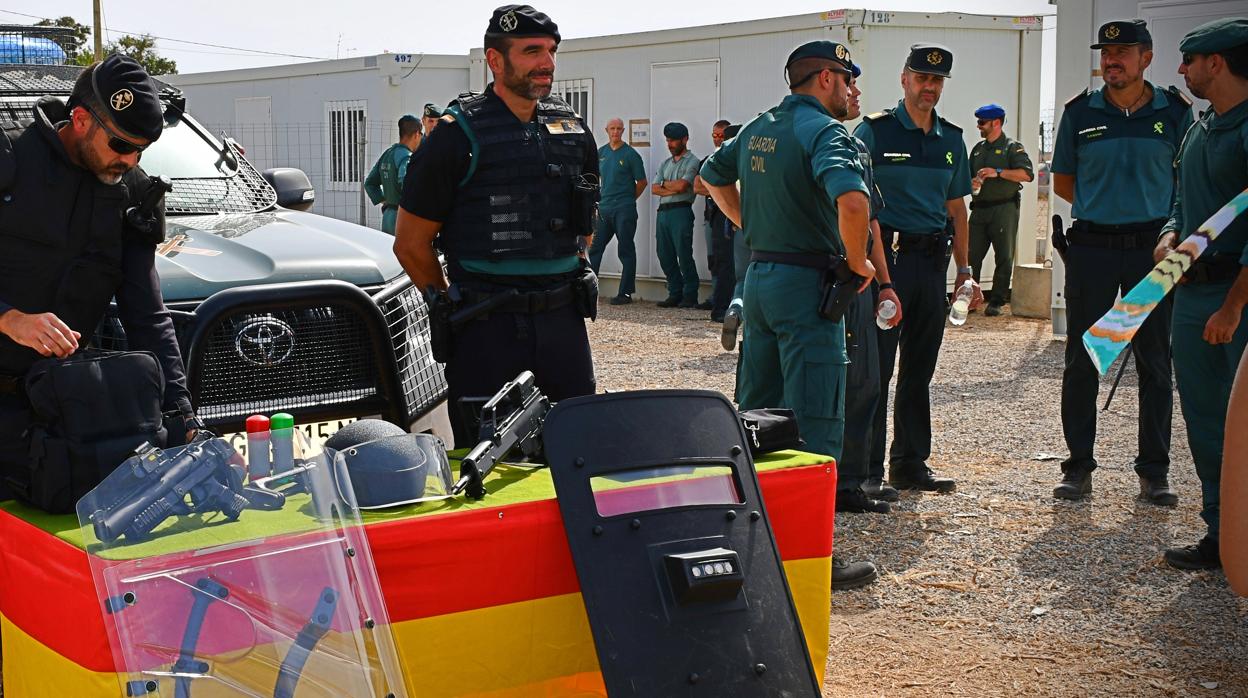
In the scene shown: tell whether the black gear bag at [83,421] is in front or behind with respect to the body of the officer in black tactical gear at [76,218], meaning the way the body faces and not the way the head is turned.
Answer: in front

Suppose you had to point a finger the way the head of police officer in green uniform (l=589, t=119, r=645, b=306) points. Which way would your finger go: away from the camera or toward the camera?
toward the camera

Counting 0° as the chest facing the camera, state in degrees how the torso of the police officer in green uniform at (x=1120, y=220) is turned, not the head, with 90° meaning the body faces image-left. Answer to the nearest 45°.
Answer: approximately 0°

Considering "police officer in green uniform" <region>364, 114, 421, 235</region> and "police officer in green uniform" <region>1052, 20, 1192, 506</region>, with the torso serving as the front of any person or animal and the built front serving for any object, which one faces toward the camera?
"police officer in green uniform" <region>1052, 20, 1192, 506</region>

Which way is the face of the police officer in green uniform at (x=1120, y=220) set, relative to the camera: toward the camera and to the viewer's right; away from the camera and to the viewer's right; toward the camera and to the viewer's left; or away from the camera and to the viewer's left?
toward the camera and to the viewer's left

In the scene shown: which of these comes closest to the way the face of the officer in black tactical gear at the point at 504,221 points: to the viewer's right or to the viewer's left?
to the viewer's right

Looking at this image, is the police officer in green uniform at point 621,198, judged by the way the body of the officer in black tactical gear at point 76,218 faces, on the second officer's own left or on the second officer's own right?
on the second officer's own left

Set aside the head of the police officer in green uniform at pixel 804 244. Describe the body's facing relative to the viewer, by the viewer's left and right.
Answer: facing away from the viewer and to the right of the viewer

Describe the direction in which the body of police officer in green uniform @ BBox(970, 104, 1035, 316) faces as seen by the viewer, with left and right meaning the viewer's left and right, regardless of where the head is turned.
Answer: facing the viewer and to the left of the viewer

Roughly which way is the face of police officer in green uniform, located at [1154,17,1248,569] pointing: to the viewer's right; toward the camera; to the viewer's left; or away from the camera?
to the viewer's left

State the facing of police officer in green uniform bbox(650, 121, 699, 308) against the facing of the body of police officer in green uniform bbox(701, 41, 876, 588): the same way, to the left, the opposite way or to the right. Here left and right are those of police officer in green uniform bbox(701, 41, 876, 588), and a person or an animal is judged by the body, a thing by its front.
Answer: the opposite way
